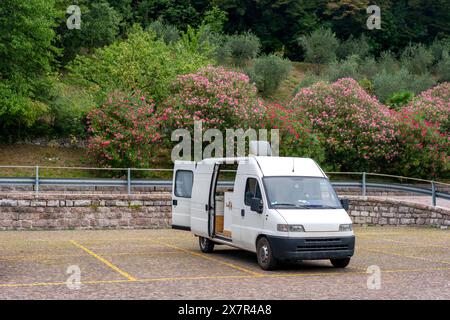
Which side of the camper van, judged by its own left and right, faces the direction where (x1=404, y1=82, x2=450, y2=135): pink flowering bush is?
left

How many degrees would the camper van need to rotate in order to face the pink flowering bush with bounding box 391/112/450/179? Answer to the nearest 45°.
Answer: approximately 135° to its left

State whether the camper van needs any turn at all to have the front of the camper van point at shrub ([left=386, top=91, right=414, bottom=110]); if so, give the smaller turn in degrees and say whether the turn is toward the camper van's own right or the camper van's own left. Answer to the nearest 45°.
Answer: approximately 135° to the camper van's own left

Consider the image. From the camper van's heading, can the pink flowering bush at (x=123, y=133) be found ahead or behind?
behind

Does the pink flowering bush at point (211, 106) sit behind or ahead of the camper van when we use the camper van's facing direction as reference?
behind

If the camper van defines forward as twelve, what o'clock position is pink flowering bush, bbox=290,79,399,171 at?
The pink flowering bush is roughly at 8 o'clock from the camper van.

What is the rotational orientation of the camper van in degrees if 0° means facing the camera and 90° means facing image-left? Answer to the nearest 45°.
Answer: approximately 315°

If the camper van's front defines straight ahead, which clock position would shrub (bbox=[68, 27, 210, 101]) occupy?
The shrub is roughly at 7 o'clock from the camper van.

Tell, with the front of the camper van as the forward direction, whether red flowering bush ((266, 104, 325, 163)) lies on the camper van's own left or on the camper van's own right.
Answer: on the camper van's own left
